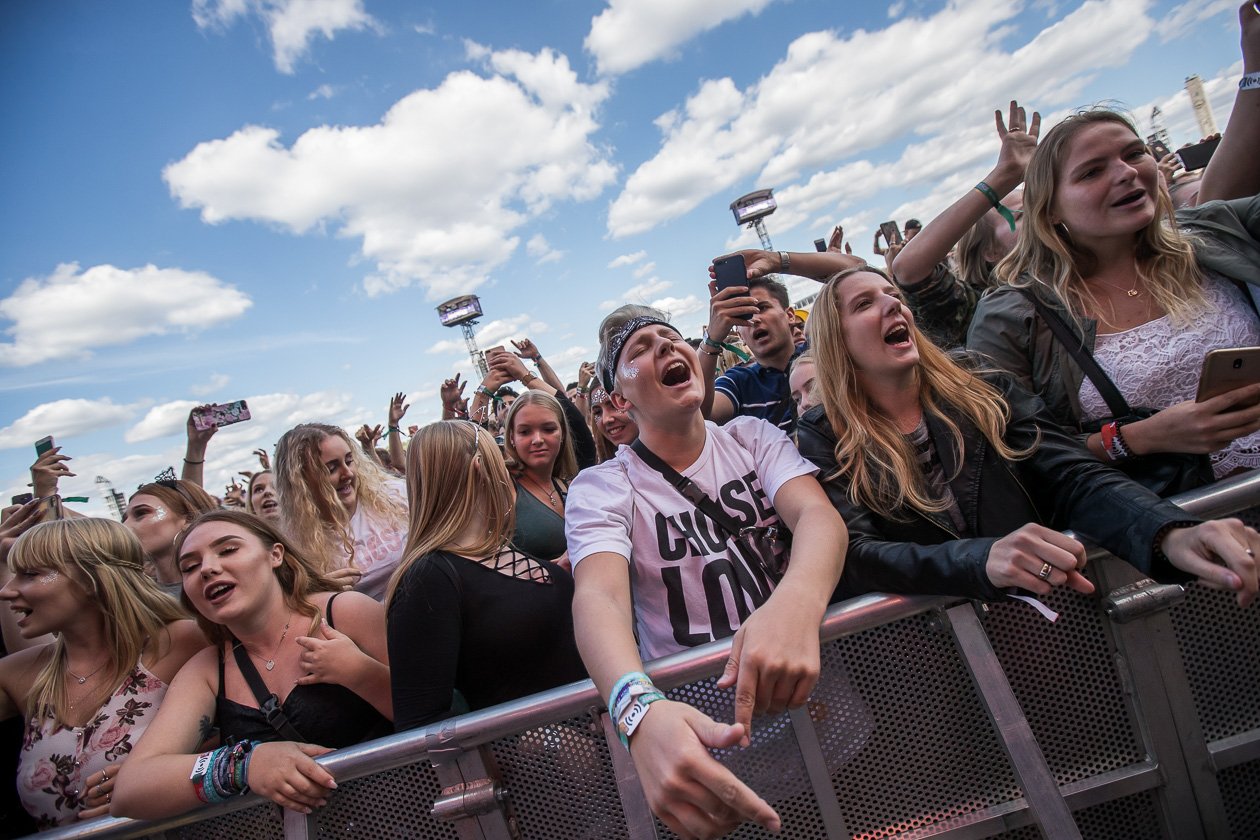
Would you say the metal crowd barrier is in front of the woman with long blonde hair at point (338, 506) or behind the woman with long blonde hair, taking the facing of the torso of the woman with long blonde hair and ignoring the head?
in front

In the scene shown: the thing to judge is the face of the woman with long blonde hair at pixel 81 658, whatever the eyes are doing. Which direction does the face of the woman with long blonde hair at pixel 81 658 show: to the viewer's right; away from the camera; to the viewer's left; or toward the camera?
to the viewer's left

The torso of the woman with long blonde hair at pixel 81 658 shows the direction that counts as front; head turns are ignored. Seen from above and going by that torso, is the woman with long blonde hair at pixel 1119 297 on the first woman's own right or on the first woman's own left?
on the first woman's own left

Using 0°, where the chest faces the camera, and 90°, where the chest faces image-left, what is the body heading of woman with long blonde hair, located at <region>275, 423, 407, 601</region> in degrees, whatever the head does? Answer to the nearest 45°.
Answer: approximately 315°

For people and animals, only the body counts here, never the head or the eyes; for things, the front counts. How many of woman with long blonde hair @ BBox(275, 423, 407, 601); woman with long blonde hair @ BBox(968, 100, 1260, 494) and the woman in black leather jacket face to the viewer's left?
0

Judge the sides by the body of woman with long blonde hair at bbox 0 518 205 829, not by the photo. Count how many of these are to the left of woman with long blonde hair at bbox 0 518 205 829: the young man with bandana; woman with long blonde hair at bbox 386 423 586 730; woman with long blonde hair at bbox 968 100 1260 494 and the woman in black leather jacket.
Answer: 4

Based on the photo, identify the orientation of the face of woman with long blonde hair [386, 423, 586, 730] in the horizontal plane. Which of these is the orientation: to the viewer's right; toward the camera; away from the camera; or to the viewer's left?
away from the camera

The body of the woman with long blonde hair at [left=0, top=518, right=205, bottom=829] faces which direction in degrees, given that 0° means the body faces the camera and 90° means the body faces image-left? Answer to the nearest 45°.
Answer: approximately 45°
